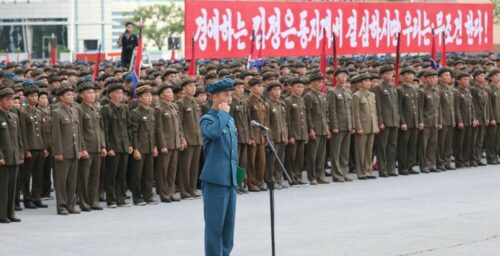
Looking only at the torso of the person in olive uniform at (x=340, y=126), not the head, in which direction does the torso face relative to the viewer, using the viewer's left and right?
facing the viewer and to the right of the viewer

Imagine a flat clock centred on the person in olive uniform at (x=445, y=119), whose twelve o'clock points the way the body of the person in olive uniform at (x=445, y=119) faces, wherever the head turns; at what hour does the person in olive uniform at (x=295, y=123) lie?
the person in olive uniform at (x=295, y=123) is roughly at 3 o'clock from the person in olive uniform at (x=445, y=119).

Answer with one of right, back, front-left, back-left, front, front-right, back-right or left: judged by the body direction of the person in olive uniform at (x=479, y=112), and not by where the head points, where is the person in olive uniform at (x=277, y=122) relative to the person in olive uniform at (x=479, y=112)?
right

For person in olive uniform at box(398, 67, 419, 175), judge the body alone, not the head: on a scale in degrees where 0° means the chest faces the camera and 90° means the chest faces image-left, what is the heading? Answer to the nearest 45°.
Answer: approximately 315°

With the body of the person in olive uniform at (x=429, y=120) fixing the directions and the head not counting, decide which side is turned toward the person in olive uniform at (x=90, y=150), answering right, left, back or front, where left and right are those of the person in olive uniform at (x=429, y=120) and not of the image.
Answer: right

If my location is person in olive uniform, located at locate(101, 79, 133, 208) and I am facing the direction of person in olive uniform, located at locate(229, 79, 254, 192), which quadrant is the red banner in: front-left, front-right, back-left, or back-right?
front-left

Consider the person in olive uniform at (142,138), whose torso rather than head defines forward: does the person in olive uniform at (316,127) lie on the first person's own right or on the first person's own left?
on the first person's own left

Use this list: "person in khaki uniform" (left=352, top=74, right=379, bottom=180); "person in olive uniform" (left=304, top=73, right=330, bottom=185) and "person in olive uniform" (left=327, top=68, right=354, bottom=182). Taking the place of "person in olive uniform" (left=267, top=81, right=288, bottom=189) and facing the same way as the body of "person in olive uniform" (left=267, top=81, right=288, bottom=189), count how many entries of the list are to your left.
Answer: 3

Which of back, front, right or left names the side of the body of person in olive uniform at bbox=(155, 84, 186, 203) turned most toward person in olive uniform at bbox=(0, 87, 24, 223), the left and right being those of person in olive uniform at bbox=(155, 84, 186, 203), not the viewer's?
right

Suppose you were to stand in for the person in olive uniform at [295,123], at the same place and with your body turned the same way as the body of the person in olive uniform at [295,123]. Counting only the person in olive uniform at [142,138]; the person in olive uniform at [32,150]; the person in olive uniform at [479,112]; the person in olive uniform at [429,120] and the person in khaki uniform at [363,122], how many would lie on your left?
3

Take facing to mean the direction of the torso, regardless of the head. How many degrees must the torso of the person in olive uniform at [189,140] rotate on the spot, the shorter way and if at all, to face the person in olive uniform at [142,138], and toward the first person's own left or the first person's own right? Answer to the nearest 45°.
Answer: approximately 90° to the first person's own right

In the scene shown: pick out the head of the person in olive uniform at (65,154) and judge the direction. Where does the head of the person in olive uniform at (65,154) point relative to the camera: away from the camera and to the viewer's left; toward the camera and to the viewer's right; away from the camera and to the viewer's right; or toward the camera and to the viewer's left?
toward the camera and to the viewer's right

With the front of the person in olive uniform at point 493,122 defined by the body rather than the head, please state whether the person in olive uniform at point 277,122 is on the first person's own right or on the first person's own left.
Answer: on the first person's own right

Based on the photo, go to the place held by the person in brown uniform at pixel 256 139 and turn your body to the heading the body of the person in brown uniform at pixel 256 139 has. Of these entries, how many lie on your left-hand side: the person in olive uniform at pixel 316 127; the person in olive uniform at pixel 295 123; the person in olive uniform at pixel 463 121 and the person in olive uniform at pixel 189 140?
3
